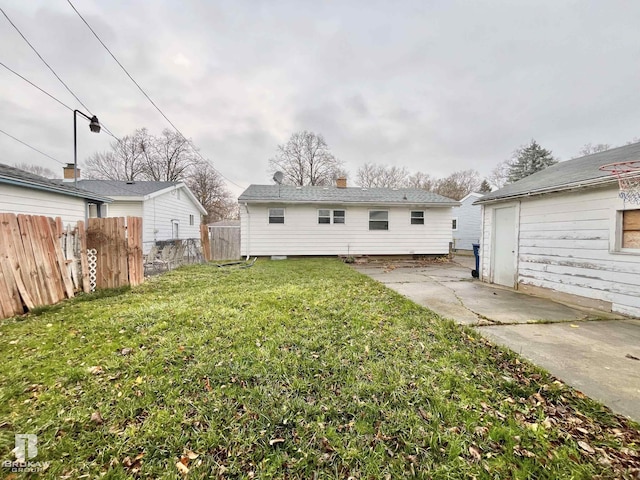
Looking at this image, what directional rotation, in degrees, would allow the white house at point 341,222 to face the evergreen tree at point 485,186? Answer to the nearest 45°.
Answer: approximately 45° to its right

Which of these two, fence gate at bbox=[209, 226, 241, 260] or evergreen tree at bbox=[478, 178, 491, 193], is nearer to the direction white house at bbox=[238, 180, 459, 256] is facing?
the evergreen tree

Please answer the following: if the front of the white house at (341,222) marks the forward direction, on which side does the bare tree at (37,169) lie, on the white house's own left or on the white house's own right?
on the white house's own left

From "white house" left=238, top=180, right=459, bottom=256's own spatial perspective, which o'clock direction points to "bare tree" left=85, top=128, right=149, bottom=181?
The bare tree is roughly at 10 o'clock from the white house.

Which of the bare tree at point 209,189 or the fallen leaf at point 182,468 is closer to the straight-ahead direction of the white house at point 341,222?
the bare tree

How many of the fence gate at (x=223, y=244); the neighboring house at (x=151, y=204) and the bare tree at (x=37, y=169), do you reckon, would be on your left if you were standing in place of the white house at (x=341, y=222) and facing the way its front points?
3

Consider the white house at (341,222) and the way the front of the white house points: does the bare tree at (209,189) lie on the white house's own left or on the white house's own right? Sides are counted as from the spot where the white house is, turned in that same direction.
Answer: on the white house's own left

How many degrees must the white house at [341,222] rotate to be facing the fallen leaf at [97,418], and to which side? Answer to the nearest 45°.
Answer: approximately 180°

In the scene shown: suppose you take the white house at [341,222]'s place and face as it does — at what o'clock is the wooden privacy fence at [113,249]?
The wooden privacy fence is roughly at 7 o'clock from the white house.

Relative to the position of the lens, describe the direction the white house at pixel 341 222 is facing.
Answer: facing away from the viewer

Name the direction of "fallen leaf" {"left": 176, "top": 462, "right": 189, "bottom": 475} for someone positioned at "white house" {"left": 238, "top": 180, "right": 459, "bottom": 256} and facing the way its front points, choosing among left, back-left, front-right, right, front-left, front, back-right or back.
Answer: back

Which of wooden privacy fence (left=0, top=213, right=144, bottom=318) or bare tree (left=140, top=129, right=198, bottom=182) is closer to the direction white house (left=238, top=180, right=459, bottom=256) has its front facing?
the bare tree

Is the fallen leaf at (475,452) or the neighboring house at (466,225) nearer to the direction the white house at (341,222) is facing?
the neighboring house

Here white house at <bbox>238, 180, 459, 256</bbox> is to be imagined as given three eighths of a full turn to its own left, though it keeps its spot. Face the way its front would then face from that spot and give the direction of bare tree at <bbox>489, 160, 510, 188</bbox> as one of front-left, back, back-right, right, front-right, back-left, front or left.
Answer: back

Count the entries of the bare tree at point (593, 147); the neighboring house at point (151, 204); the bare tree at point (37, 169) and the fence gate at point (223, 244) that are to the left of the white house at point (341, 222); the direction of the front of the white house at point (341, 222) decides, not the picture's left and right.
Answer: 3

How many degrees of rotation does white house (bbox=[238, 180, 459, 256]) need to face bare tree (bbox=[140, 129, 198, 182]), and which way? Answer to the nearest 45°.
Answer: approximately 45° to its left
